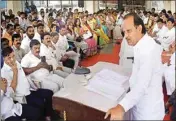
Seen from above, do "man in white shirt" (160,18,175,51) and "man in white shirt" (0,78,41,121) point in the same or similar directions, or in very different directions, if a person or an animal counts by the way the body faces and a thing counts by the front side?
very different directions

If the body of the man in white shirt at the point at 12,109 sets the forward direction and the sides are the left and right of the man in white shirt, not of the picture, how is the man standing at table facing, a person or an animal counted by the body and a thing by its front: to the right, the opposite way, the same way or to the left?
the opposite way

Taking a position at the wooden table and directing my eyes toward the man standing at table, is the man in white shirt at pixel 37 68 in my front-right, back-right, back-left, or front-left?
back-left

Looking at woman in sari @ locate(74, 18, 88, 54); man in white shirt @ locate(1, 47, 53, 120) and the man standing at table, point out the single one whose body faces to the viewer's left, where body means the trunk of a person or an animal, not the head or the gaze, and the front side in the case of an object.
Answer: the man standing at table

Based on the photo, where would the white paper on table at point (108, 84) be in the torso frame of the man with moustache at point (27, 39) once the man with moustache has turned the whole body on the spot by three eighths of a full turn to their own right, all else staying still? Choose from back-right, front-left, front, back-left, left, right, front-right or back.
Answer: left

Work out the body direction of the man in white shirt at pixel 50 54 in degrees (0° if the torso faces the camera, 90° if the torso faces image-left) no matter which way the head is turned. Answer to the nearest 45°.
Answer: approximately 315°

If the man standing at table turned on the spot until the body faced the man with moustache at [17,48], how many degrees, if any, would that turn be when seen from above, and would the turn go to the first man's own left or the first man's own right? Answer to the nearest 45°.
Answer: approximately 45° to the first man's own right

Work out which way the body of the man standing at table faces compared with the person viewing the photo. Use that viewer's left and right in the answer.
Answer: facing to the left of the viewer

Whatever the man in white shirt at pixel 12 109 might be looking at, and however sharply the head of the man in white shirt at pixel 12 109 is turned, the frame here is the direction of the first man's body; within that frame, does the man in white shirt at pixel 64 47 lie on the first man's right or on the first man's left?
on the first man's left
